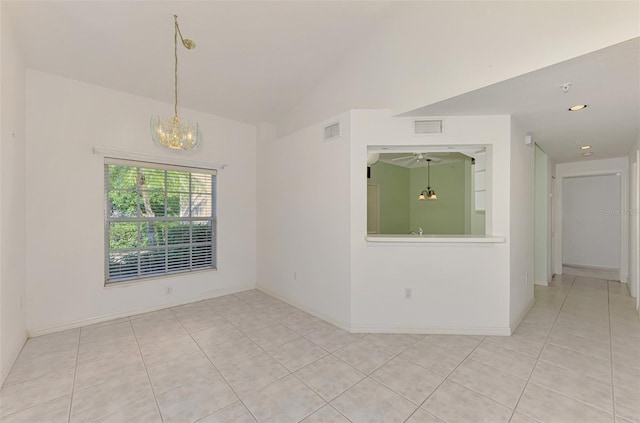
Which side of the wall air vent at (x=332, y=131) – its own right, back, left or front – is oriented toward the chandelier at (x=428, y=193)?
back

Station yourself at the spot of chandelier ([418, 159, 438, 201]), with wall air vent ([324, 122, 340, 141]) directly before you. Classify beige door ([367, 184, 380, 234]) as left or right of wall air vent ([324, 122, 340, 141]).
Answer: right

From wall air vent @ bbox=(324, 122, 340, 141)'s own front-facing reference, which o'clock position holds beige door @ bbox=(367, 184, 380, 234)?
The beige door is roughly at 5 o'clock from the wall air vent.

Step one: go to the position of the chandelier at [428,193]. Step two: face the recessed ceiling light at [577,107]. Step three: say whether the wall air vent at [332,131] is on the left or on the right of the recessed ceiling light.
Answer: right

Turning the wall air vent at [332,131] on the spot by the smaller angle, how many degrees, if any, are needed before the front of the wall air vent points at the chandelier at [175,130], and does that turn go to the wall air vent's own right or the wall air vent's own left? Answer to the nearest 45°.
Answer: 0° — it already faces it

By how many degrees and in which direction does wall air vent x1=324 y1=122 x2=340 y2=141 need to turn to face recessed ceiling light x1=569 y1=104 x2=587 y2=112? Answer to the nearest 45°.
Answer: approximately 135° to its left

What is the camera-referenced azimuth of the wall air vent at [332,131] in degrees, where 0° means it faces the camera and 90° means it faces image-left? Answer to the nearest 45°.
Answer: approximately 45°

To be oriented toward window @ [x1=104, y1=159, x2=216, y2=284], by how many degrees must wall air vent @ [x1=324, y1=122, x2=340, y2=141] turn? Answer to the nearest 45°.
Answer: approximately 45° to its right
